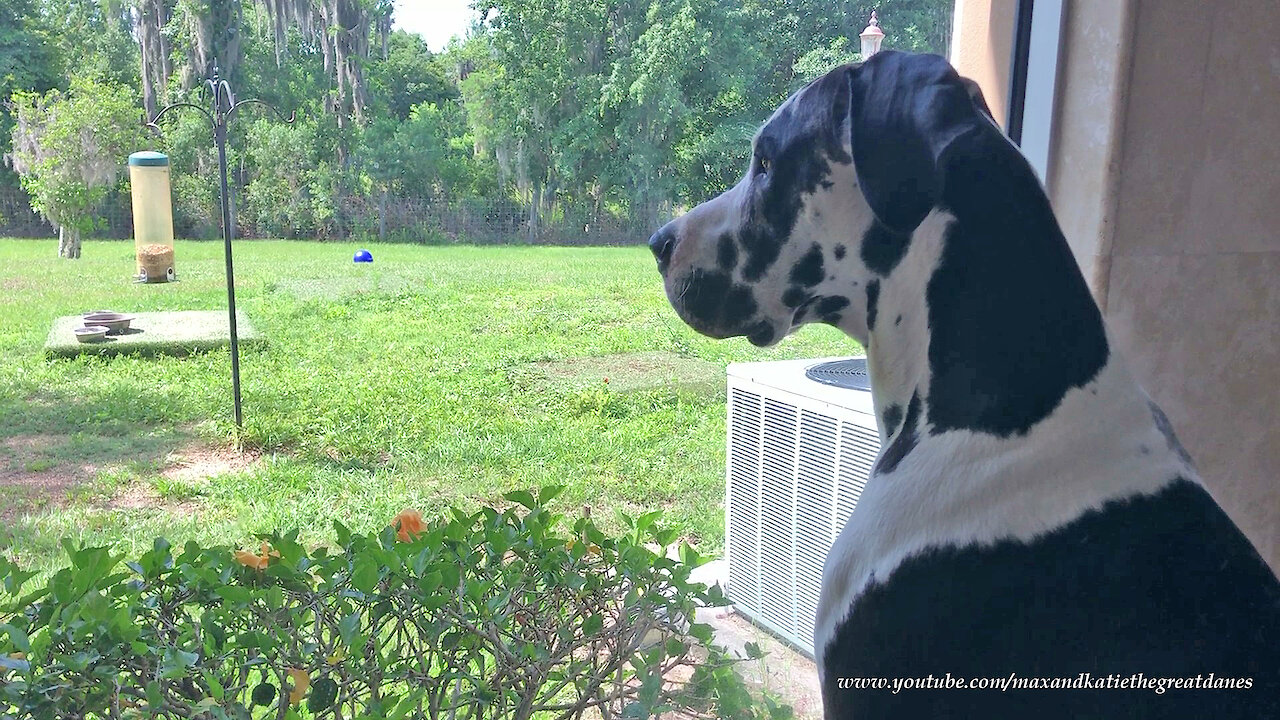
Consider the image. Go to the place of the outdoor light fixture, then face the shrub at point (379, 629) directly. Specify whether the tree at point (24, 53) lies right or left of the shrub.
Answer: right

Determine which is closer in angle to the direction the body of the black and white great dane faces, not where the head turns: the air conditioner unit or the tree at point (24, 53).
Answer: the tree

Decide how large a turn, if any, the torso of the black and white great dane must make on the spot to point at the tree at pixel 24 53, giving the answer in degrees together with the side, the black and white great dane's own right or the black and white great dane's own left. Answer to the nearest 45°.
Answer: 0° — it already faces it

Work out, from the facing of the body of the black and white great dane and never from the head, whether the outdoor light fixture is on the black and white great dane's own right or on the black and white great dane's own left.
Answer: on the black and white great dane's own right
